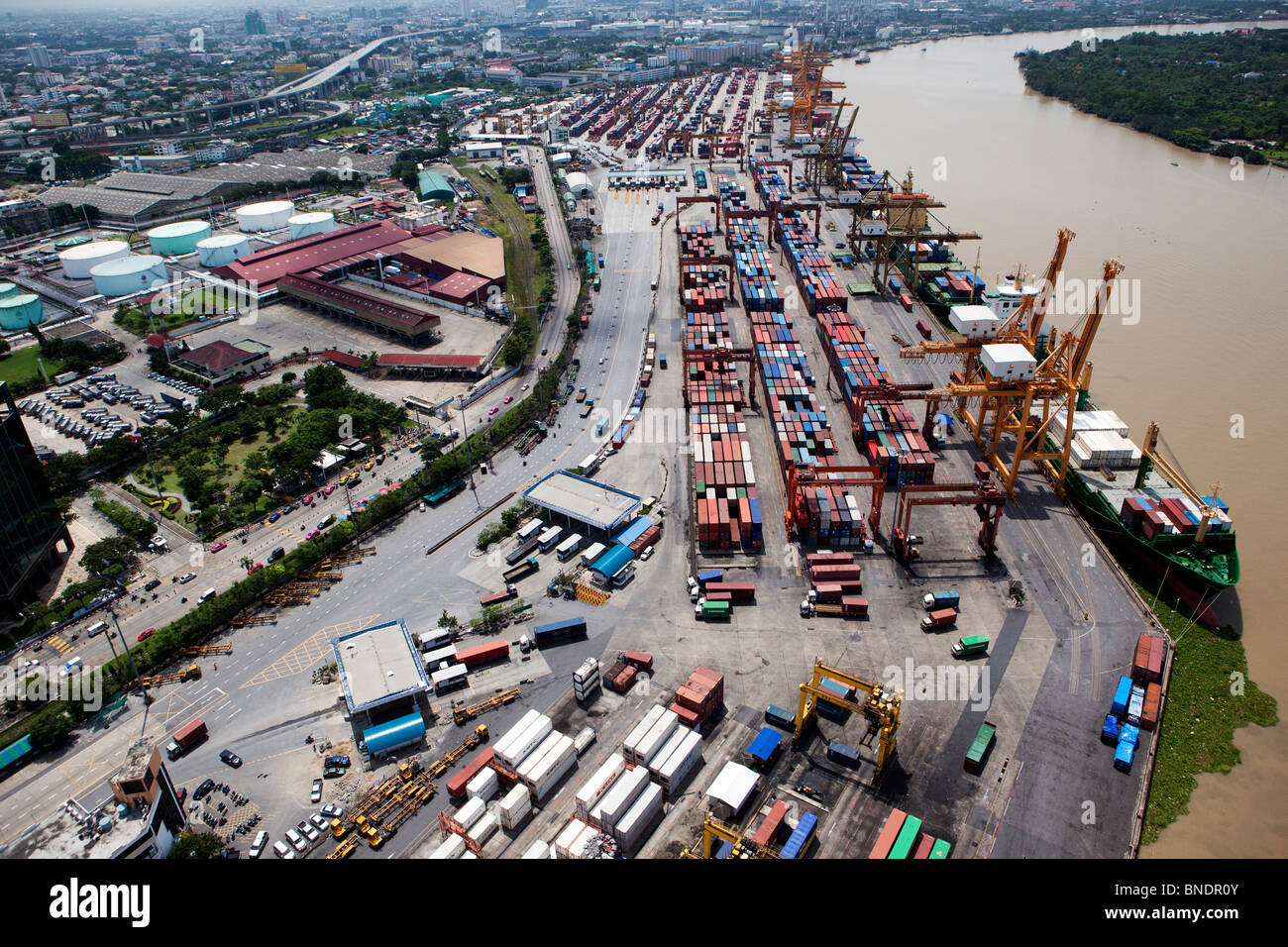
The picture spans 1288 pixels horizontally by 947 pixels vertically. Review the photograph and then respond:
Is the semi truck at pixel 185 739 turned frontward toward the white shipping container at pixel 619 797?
no

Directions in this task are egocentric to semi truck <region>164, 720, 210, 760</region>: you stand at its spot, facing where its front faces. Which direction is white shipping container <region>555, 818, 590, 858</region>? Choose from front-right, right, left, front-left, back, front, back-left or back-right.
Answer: left

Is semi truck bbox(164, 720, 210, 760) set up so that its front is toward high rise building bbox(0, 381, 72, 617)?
no

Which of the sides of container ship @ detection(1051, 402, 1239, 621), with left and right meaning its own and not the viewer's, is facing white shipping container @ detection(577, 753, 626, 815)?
right

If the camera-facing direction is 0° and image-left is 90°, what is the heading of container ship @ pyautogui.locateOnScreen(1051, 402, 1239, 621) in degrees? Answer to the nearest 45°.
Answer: approximately 315°

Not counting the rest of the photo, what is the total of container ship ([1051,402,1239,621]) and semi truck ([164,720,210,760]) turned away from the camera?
0

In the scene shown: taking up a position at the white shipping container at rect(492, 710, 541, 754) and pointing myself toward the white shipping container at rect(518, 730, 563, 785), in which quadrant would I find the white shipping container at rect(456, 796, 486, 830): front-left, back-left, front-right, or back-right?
front-right

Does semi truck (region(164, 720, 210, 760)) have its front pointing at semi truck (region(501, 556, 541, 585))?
no

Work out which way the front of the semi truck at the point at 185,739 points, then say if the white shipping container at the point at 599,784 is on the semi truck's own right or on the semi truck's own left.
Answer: on the semi truck's own left

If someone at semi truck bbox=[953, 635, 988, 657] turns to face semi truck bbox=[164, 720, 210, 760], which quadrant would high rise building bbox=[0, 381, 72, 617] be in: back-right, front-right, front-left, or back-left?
front-right

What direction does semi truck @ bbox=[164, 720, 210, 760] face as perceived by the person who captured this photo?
facing the viewer and to the left of the viewer

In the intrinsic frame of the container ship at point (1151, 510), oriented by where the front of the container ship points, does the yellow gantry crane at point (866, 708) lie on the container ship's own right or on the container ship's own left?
on the container ship's own right

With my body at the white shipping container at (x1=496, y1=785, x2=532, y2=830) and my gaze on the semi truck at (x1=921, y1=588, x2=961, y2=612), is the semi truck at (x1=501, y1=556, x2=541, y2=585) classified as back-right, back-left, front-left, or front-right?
front-left

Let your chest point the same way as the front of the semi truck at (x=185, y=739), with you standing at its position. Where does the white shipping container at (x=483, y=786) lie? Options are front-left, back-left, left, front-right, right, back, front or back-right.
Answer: left
